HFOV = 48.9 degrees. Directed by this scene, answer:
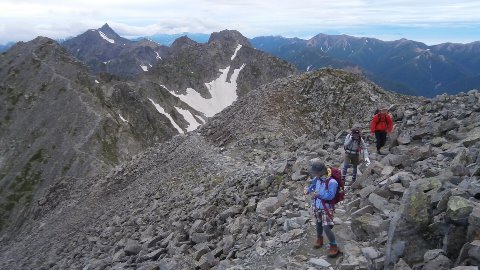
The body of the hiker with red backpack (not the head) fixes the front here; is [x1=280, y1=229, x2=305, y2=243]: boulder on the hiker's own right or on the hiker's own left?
on the hiker's own right

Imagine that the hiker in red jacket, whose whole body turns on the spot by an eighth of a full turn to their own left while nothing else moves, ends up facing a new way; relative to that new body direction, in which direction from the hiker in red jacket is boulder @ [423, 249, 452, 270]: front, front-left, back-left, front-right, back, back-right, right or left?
front-right

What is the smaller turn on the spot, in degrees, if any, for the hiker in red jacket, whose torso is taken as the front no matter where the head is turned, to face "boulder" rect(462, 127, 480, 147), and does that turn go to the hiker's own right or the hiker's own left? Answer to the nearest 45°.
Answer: approximately 45° to the hiker's own left

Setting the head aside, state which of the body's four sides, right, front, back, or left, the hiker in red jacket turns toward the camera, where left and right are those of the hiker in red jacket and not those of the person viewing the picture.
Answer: front

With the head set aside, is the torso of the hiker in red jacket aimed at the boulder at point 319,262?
yes

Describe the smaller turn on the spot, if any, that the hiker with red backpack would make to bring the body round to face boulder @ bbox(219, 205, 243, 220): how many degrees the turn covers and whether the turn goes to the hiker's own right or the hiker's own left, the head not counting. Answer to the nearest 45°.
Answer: approximately 90° to the hiker's own right

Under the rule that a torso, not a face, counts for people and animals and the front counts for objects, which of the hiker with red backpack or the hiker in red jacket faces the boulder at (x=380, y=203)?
the hiker in red jacket

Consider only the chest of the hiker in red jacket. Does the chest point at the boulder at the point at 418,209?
yes

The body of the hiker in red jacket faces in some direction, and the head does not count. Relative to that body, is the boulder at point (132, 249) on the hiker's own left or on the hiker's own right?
on the hiker's own right

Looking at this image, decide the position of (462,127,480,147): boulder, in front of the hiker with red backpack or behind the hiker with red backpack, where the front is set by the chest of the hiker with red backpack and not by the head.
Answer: behind

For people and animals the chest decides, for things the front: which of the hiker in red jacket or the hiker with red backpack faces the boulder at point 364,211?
the hiker in red jacket

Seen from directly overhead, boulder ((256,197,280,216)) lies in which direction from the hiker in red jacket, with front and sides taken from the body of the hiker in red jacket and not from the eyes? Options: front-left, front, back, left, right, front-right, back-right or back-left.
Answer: front-right

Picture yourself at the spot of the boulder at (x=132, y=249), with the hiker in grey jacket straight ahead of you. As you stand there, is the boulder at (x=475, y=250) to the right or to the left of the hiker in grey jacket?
right

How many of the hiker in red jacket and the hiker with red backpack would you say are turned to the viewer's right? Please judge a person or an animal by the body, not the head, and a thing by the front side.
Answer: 0

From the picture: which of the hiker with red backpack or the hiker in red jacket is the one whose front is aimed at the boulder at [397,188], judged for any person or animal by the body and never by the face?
the hiker in red jacket

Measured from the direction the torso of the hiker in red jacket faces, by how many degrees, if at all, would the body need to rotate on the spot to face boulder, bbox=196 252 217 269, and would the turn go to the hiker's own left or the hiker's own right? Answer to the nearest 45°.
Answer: approximately 45° to the hiker's own right

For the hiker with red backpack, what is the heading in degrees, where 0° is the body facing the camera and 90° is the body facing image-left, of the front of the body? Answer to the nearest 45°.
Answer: approximately 45°

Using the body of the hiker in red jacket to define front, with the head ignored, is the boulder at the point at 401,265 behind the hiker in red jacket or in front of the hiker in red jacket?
in front

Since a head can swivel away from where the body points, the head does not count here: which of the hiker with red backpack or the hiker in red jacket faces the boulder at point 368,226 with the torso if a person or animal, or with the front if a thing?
the hiker in red jacket

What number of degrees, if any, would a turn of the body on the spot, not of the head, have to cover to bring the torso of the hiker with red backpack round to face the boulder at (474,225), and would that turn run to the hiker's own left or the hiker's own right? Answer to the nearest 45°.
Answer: approximately 90° to the hiker's own left
